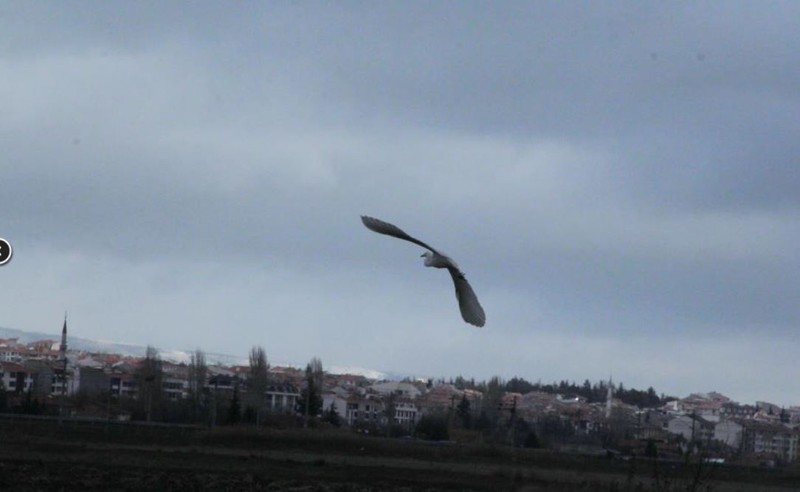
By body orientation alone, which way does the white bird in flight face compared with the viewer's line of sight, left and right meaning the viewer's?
facing the viewer and to the left of the viewer
